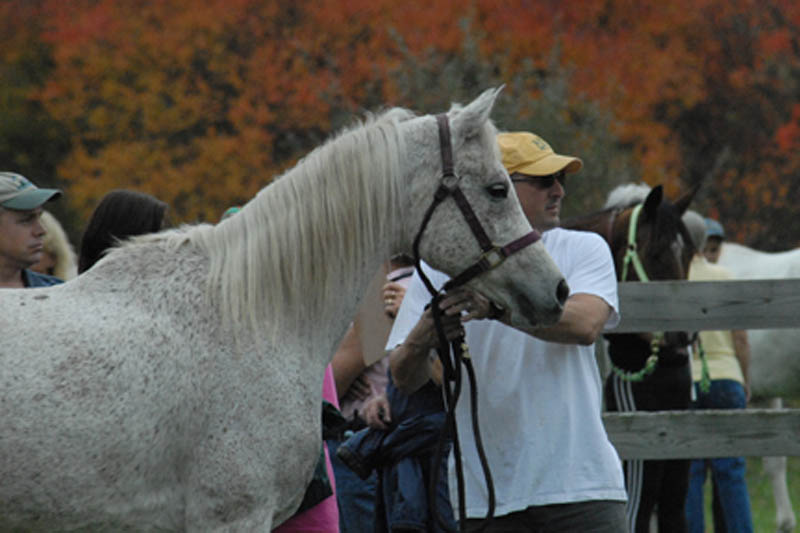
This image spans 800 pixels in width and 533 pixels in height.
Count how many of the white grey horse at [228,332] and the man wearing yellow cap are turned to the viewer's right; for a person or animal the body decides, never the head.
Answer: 1

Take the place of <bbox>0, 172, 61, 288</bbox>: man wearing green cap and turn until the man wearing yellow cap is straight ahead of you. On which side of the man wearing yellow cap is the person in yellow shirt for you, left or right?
left

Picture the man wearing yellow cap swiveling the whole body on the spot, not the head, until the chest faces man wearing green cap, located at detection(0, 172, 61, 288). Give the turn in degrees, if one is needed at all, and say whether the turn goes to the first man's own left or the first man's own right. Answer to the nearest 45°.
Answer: approximately 90° to the first man's own right

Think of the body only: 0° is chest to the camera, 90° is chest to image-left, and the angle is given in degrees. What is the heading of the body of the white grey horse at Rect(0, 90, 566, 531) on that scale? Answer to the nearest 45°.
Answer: approximately 270°

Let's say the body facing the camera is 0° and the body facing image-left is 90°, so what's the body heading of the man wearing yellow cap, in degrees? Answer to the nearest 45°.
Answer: approximately 0°

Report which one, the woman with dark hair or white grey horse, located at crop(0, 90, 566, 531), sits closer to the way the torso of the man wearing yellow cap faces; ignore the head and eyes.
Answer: the white grey horse

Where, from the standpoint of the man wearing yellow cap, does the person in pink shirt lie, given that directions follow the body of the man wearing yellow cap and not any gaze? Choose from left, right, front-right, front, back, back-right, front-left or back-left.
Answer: right

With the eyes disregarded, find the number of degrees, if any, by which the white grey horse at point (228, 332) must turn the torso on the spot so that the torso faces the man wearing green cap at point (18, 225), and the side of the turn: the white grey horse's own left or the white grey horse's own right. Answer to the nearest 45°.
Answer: approximately 135° to the white grey horse's own left

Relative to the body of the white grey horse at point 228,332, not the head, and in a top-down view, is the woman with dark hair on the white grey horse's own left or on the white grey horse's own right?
on the white grey horse's own left

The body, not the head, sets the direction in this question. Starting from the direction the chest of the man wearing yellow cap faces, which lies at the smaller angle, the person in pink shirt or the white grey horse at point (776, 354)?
the person in pink shirt
